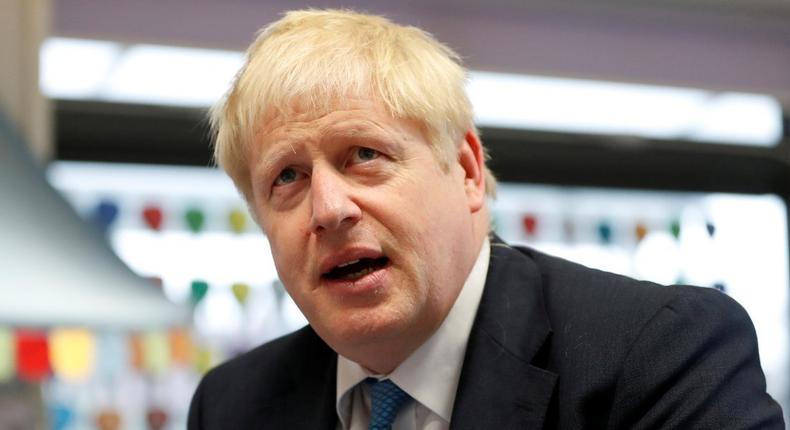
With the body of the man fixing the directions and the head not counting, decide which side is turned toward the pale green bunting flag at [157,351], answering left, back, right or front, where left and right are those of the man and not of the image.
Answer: right

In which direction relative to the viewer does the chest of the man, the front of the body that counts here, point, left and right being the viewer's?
facing the viewer and to the left of the viewer

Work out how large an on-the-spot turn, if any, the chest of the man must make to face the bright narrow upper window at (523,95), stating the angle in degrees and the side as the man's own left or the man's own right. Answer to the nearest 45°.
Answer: approximately 135° to the man's own right
